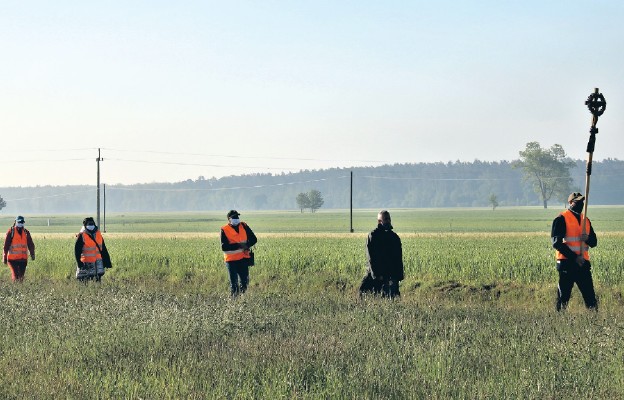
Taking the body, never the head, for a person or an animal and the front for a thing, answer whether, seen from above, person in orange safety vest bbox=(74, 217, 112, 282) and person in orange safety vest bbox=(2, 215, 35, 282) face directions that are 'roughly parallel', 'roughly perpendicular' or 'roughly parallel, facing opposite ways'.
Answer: roughly parallel

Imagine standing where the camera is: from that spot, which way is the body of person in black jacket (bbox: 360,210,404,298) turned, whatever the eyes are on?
toward the camera

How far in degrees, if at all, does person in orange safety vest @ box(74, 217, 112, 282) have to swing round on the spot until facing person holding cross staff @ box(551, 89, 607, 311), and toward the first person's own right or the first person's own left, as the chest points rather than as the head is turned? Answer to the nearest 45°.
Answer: approximately 45° to the first person's own left

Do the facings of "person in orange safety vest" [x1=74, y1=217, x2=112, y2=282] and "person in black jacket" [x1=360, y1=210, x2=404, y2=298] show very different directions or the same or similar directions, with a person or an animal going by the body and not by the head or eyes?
same or similar directions

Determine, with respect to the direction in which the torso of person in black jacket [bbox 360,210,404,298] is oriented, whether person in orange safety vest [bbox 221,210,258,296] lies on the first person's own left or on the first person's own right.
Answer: on the first person's own right

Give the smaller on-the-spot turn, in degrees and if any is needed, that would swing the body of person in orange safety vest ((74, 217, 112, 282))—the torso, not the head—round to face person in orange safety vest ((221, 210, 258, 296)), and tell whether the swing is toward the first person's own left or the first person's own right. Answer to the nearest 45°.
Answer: approximately 45° to the first person's own left

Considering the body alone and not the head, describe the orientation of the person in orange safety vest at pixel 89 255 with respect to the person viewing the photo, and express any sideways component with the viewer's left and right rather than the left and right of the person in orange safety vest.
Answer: facing the viewer

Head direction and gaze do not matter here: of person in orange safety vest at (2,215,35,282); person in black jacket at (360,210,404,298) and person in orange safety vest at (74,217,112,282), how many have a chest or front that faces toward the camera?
3

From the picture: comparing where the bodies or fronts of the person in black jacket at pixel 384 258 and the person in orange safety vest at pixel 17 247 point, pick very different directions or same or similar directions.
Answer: same or similar directions

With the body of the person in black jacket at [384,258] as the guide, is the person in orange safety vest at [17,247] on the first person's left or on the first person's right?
on the first person's right

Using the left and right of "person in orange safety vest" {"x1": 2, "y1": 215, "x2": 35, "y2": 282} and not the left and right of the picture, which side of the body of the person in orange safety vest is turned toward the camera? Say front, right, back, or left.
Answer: front
